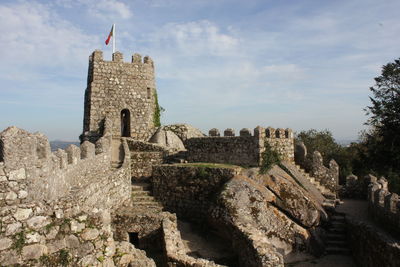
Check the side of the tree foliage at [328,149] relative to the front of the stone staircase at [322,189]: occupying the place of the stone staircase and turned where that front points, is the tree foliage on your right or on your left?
on your left

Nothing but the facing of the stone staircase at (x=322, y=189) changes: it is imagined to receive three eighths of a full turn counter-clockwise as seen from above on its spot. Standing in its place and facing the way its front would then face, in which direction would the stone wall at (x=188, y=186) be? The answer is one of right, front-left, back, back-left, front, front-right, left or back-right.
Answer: back-left

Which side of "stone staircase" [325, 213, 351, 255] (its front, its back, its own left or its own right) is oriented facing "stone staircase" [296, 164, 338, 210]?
back

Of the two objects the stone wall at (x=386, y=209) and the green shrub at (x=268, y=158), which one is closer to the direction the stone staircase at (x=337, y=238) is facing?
the stone wall

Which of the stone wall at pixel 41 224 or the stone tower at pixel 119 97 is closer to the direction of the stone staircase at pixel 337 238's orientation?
the stone wall

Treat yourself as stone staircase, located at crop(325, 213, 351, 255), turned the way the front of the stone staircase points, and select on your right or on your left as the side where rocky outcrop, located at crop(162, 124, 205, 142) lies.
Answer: on your right

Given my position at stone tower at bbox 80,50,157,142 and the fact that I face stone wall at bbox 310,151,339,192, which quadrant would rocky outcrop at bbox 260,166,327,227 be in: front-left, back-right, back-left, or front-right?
front-right

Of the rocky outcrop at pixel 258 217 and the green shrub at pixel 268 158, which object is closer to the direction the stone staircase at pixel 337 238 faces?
the rocky outcrop

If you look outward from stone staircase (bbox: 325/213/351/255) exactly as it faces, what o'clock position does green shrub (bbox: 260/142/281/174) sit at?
The green shrub is roughly at 4 o'clock from the stone staircase.

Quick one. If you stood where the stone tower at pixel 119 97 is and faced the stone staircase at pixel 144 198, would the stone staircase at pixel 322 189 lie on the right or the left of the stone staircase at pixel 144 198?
left

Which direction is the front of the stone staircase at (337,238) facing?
toward the camera

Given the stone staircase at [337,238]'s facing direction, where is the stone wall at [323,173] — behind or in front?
behind

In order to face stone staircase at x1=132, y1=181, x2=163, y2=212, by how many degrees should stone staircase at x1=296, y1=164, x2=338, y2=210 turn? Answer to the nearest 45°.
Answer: approximately 90° to its right

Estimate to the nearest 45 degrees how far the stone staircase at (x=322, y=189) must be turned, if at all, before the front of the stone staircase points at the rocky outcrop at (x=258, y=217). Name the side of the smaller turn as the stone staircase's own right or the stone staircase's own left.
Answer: approximately 45° to the stone staircase's own right

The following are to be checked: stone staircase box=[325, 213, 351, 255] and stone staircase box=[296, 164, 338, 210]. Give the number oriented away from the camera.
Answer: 0

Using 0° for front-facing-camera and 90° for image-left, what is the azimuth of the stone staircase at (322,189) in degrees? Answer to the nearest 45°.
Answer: approximately 315°
